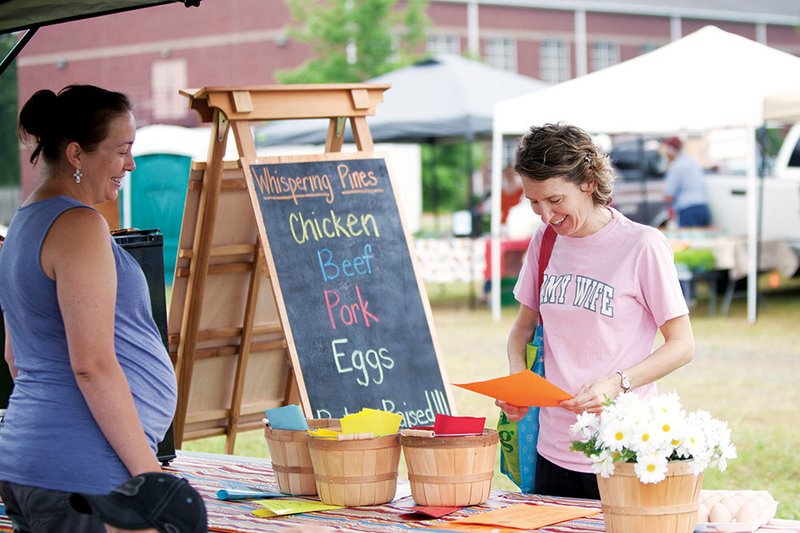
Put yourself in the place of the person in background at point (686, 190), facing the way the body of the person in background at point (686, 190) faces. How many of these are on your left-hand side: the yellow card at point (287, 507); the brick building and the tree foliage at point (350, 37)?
1

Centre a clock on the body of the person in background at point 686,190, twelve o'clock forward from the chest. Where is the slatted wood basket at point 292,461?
The slatted wood basket is roughly at 9 o'clock from the person in background.

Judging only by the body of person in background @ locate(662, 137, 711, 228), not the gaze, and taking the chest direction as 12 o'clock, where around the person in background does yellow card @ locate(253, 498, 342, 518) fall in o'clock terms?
The yellow card is roughly at 9 o'clock from the person in background.

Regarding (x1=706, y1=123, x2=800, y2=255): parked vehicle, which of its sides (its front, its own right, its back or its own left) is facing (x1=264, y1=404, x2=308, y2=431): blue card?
right

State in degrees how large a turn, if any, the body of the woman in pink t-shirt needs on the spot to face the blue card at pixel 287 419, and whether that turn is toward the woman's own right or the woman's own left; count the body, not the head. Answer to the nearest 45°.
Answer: approximately 45° to the woman's own right

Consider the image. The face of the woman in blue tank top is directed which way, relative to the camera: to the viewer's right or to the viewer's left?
to the viewer's right

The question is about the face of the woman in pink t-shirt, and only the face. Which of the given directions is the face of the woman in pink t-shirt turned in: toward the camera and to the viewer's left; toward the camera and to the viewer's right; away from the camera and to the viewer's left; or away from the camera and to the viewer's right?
toward the camera and to the viewer's left

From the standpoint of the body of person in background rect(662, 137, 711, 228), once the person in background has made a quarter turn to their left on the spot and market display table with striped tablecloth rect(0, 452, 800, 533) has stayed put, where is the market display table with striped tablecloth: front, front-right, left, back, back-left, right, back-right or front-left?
front

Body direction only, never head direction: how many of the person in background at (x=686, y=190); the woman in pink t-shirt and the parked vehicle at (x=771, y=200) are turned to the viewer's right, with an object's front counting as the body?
1

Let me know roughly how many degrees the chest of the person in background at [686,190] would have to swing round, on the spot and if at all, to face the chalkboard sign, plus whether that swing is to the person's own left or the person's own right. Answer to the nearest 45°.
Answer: approximately 90° to the person's own left

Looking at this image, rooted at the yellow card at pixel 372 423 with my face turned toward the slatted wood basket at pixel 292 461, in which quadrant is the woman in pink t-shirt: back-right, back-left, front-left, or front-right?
back-right

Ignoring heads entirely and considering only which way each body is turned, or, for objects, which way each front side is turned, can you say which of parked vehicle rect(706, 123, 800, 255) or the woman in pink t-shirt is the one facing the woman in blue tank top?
the woman in pink t-shirt

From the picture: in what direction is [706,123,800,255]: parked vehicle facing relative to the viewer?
to the viewer's right

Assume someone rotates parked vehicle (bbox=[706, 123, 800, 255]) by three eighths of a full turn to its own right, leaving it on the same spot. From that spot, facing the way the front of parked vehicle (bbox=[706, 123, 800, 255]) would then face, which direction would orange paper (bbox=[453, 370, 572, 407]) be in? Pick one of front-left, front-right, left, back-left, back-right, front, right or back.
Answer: front-left

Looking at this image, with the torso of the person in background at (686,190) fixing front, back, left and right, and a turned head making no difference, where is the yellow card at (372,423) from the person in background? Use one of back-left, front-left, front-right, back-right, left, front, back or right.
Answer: left

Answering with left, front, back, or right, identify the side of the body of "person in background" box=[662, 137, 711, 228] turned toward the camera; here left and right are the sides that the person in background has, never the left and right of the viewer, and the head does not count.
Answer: left

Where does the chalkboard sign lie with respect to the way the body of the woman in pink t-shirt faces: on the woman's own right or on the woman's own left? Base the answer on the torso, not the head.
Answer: on the woman's own right
